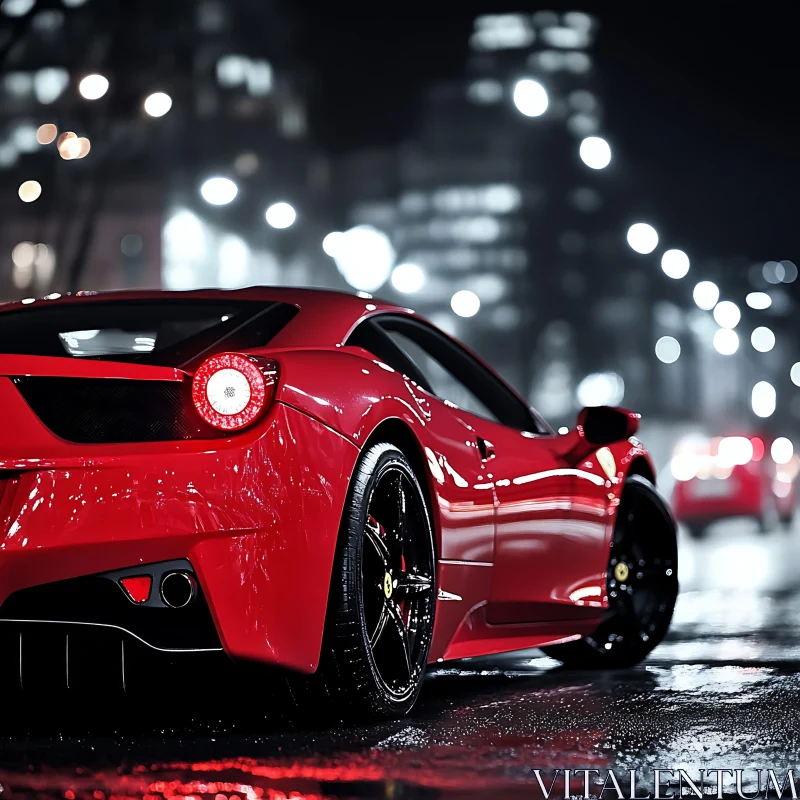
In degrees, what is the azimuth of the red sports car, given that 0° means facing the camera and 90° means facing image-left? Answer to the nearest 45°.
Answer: approximately 225°

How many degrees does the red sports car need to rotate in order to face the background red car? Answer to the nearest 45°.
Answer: approximately 45° to its left
